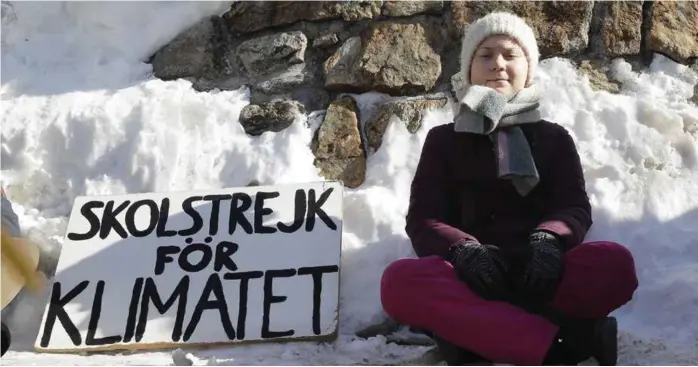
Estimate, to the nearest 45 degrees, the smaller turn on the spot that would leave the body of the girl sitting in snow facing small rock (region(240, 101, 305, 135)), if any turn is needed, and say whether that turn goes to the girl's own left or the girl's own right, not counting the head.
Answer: approximately 135° to the girl's own right

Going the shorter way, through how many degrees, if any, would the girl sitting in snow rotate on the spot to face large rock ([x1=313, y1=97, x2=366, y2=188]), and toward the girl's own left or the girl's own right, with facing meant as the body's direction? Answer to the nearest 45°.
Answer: approximately 135° to the girl's own right

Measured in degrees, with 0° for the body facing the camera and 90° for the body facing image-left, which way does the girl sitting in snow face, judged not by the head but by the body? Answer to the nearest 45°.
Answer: approximately 0°

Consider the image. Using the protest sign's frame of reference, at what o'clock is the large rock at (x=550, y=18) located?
The large rock is roughly at 8 o'clock from the protest sign.

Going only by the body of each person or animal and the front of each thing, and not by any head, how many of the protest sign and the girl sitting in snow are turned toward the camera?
2

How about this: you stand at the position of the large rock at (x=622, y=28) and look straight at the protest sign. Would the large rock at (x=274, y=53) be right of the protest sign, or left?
right

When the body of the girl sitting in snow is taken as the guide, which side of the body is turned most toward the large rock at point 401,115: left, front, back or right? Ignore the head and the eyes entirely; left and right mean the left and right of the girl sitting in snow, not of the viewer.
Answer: back

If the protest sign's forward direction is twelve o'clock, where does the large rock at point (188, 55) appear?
The large rock is roughly at 6 o'clock from the protest sign.

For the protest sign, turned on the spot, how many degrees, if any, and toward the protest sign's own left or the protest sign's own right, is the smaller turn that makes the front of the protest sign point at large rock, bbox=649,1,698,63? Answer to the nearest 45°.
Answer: approximately 90° to the protest sign's own left
